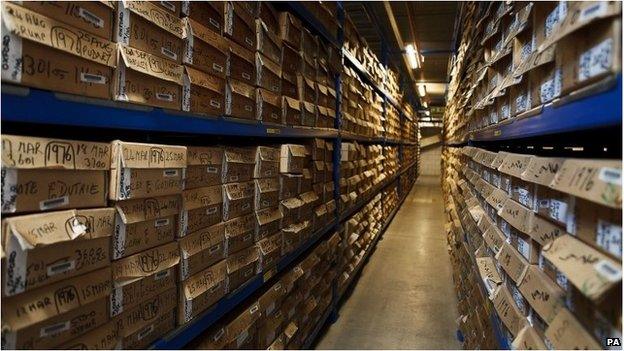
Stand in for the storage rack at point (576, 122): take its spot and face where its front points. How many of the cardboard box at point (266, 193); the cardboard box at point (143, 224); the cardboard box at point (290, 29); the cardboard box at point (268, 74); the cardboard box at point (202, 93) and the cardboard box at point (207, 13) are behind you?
0

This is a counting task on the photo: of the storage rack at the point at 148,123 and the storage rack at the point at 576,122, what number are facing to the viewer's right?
1

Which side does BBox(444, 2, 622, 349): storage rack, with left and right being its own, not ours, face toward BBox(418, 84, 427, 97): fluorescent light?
right

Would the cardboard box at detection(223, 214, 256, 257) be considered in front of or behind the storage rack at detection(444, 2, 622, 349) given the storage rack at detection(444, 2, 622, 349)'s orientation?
in front

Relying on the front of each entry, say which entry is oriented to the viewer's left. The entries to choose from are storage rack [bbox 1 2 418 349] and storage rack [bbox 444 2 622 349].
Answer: storage rack [bbox 444 2 622 349]

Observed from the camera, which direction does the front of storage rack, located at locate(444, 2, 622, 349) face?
facing to the left of the viewer

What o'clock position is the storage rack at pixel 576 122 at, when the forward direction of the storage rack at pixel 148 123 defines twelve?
the storage rack at pixel 576 122 is roughly at 1 o'clock from the storage rack at pixel 148 123.

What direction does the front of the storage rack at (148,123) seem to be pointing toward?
to the viewer's right

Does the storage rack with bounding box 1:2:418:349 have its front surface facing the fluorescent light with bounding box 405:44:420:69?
no
